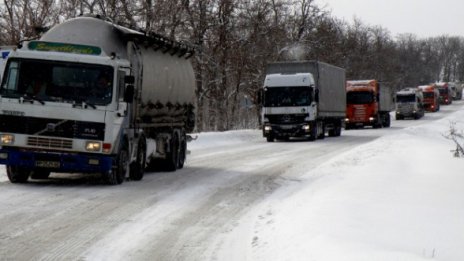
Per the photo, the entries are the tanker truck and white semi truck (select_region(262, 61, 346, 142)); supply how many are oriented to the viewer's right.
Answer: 0

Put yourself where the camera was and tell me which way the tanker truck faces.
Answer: facing the viewer and to the left of the viewer

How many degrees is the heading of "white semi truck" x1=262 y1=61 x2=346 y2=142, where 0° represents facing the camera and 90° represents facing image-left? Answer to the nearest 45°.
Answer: approximately 45°

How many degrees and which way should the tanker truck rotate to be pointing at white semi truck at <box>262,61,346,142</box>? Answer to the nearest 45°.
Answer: approximately 180°

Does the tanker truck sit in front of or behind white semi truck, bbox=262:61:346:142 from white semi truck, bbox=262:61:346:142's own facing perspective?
in front
